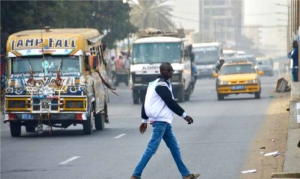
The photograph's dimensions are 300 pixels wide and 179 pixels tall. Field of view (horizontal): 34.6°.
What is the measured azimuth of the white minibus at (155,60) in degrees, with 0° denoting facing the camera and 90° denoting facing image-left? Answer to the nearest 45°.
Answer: approximately 0°

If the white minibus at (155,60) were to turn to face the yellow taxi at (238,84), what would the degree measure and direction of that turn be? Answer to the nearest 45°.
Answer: approximately 90° to its left

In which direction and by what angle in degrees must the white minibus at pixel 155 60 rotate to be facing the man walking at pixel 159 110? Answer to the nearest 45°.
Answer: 0° — it already faces them

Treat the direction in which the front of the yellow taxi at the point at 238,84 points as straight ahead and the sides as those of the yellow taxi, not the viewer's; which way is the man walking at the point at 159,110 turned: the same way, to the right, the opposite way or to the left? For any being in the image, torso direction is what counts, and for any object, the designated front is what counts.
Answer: to the left

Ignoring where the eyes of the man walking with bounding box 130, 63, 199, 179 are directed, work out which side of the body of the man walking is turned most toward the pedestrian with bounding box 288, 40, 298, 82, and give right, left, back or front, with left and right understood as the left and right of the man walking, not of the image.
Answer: left

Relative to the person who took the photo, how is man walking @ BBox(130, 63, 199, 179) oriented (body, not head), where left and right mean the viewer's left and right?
facing to the right of the viewer

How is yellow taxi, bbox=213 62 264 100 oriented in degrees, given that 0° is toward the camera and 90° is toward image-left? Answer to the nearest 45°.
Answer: approximately 0°

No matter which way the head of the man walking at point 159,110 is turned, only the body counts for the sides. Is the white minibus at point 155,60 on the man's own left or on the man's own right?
on the man's own left
